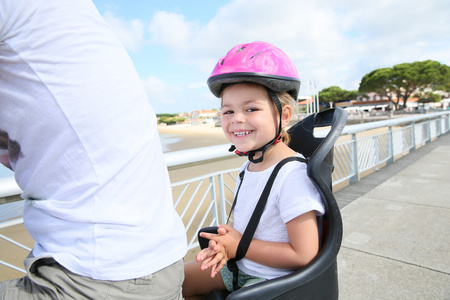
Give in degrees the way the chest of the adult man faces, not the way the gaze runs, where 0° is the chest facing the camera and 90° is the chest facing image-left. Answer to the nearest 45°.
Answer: approximately 90°

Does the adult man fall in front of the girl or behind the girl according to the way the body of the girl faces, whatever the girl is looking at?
in front

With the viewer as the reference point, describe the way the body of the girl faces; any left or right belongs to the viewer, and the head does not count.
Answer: facing the viewer and to the left of the viewer

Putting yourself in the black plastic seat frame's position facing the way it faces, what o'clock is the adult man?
The adult man is roughly at 11 o'clock from the black plastic seat frame.

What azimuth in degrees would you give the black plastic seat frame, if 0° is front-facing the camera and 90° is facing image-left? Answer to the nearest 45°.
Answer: approximately 90°

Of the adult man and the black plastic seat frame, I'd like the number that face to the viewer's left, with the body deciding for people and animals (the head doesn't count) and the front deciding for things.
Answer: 2

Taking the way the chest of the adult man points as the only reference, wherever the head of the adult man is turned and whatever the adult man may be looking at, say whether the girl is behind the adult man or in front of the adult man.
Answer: behind

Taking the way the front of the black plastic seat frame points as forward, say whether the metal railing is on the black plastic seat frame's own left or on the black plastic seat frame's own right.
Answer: on the black plastic seat frame's own right

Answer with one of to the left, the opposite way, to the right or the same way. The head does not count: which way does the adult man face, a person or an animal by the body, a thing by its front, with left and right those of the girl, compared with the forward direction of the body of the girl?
the same way
